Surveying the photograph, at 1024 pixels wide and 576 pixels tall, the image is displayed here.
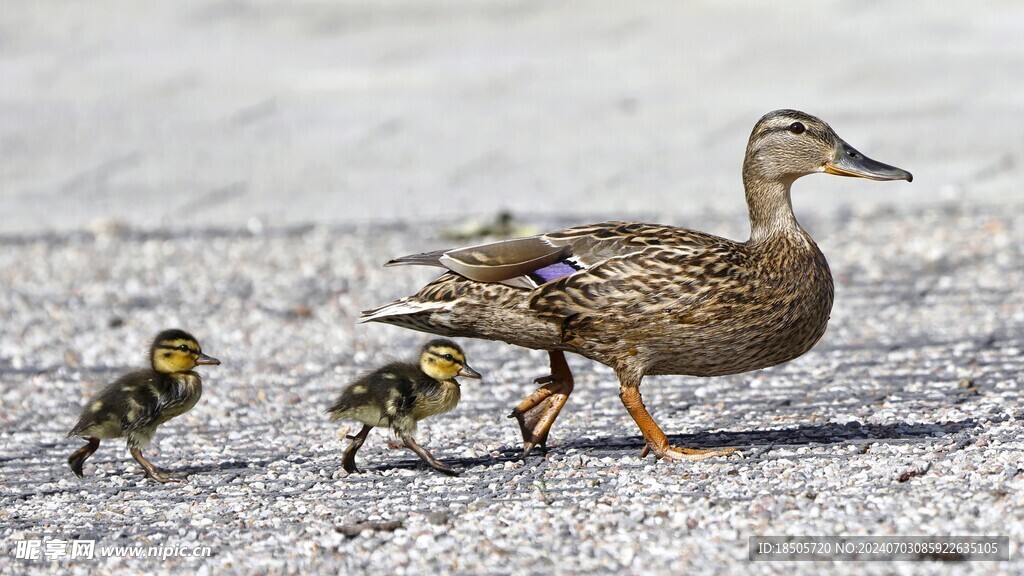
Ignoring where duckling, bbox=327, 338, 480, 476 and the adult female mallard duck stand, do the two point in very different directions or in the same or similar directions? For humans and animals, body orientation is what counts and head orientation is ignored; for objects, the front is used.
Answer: same or similar directions

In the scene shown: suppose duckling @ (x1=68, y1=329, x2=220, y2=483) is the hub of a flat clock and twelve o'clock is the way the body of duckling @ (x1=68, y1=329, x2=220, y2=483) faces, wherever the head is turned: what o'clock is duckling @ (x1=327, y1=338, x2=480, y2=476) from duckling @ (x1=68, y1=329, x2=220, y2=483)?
duckling @ (x1=327, y1=338, x2=480, y2=476) is roughly at 1 o'clock from duckling @ (x1=68, y1=329, x2=220, y2=483).

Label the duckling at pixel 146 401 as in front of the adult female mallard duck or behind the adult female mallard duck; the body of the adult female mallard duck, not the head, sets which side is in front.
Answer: behind

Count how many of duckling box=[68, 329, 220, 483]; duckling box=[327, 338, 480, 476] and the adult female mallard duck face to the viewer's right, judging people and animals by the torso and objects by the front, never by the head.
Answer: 3

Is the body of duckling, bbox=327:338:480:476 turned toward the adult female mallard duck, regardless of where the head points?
yes

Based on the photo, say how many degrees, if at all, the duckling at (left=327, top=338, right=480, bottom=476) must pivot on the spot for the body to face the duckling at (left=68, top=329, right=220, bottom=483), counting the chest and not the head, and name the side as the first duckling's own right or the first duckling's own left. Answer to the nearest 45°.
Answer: approximately 180°

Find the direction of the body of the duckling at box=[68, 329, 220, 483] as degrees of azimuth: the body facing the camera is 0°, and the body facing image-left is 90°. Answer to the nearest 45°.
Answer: approximately 270°

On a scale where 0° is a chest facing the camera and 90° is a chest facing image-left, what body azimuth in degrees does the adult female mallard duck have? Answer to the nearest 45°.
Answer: approximately 270°

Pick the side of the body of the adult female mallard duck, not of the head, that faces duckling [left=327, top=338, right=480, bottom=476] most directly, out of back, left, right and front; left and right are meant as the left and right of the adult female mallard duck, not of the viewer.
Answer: back

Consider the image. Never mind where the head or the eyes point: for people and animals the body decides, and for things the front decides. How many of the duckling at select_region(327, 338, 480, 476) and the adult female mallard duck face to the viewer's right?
2

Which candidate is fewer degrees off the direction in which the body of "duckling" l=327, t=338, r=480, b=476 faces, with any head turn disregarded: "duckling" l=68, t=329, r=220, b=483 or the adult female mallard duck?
the adult female mallard duck

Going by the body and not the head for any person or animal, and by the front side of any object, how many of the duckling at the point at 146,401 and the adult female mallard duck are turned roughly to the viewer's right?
2

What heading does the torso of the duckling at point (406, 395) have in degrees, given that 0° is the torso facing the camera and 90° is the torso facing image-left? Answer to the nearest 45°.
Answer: approximately 270°
